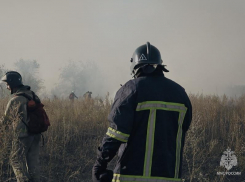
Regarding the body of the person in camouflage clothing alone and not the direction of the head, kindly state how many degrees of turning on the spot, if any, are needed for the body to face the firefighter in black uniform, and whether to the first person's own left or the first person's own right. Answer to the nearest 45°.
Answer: approximately 90° to the first person's own left

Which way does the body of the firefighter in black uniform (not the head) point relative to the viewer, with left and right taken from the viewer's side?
facing away from the viewer and to the left of the viewer

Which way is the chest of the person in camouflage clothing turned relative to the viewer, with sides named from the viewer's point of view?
facing to the left of the viewer

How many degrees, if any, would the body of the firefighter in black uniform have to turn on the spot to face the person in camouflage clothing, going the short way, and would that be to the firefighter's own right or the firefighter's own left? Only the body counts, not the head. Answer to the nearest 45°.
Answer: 0° — they already face them
